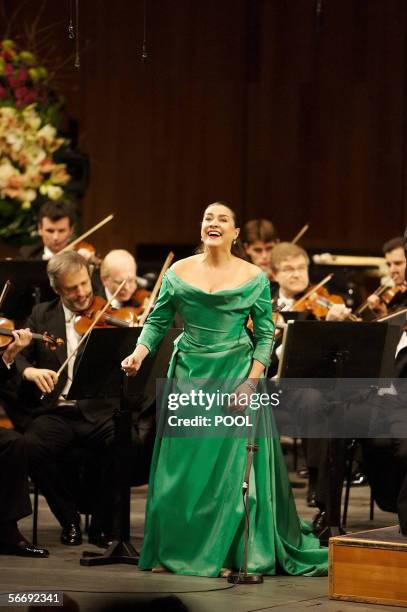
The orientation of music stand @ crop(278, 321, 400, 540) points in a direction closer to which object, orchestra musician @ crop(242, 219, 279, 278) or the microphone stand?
the orchestra musician

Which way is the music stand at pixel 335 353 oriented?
away from the camera

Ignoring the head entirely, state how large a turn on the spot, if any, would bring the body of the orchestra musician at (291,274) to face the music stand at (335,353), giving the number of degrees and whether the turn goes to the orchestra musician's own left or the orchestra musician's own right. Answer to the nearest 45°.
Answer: approximately 45° to the orchestra musician's own right

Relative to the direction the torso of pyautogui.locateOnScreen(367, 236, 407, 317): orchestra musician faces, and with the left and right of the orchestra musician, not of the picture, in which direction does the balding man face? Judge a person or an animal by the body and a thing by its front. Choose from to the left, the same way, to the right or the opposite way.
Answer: to the left

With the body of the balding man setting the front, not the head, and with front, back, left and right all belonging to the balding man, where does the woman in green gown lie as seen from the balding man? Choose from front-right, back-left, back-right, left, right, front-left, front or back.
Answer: front-right

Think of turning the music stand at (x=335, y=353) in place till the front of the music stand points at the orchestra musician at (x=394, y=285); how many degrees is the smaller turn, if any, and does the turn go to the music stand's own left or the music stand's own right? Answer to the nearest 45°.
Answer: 0° — it already faces them

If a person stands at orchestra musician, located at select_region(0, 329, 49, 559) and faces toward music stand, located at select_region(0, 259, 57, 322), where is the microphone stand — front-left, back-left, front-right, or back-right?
back-right

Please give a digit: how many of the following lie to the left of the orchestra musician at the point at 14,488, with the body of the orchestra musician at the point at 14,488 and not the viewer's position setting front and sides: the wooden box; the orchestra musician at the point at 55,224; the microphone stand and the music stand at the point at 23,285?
2

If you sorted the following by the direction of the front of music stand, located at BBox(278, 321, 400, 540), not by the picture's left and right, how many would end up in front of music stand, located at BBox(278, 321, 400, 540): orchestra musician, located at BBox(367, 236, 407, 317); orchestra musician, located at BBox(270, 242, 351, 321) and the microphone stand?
2

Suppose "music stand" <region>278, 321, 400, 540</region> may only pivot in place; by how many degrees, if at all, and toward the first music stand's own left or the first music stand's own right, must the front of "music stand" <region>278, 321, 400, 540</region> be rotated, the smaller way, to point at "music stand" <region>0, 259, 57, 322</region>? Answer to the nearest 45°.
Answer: approximately 45° to the first music stand's own left
